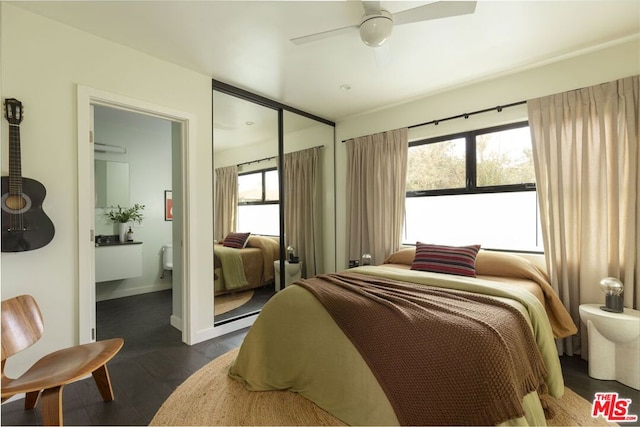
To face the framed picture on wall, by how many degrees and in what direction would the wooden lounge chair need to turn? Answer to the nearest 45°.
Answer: approximately 90° to its left

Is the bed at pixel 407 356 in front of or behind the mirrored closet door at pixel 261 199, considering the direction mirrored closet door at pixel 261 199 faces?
in front

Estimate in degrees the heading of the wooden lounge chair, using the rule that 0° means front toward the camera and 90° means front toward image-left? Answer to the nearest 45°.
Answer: approximately 315°

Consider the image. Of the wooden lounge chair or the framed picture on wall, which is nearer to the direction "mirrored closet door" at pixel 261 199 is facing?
the wooden lounge chair

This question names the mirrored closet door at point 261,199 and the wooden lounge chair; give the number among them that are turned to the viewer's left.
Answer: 0

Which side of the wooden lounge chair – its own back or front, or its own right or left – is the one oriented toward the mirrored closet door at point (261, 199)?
left

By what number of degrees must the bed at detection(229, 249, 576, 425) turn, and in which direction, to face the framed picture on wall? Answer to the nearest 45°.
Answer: approximately 90° to its right

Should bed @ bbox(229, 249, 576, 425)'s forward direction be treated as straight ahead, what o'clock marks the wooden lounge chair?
The wooden lounge chair is roughly at 1 o'clock from the bed.

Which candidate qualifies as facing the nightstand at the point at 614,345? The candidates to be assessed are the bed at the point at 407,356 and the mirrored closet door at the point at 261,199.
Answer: the mirrored closet door

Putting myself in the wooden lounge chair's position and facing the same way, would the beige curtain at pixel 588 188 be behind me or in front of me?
in front

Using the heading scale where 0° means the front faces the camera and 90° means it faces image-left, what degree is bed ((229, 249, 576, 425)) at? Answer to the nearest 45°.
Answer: approximately 45°

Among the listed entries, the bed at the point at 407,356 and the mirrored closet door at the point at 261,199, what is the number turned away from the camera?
0

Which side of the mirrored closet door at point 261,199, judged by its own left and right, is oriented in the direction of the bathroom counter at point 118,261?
back

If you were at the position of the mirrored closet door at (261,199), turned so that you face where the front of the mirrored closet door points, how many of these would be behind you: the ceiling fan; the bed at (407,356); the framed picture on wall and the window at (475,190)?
1
